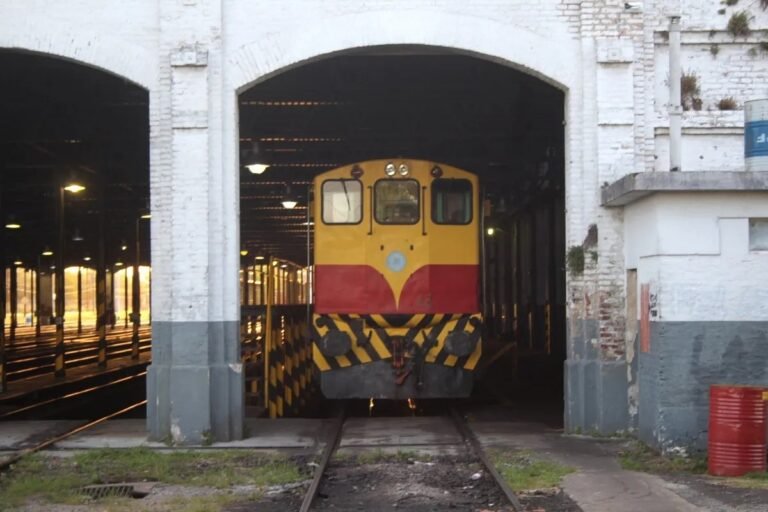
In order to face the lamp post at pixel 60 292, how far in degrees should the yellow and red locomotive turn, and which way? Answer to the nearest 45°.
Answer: approximately 135° to its right

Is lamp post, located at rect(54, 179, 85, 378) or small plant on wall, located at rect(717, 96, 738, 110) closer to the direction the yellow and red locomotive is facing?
the small plant on wall

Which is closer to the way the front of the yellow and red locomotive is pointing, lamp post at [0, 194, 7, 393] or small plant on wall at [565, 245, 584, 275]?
the small plant on wall

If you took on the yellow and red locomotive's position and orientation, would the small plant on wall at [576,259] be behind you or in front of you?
in front

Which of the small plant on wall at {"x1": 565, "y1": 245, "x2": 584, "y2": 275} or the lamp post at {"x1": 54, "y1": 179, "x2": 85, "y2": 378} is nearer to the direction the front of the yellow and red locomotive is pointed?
the small plant on wall

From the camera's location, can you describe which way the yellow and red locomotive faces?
facing the viewer

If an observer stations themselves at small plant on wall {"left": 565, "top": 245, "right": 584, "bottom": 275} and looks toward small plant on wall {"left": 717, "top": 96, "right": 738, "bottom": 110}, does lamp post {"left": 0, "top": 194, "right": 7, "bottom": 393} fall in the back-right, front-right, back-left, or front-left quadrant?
back-left

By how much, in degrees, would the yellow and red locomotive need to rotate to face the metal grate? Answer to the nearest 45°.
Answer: approximately 45° to its right

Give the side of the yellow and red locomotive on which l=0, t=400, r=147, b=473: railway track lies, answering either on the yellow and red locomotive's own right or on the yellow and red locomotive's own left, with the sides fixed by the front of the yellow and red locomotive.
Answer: on the yellow and red locomotive's own right

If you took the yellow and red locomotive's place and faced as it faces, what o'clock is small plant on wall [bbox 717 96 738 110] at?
The small plant on wall is roughly at 10 o'clock from the yellow and red locomotive.

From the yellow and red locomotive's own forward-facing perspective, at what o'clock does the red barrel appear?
The red barrel is roughly at 11 o'clock from the yellow and red locomotive.

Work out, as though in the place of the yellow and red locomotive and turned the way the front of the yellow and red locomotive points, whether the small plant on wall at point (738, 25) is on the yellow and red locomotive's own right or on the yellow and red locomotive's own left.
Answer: on the yellow and red locomotive's own left
